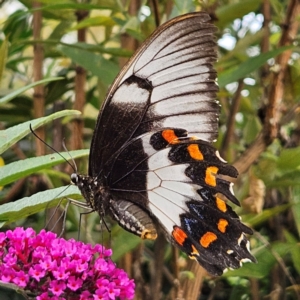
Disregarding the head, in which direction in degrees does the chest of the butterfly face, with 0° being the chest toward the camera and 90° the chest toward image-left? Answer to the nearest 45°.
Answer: approximately 90°
